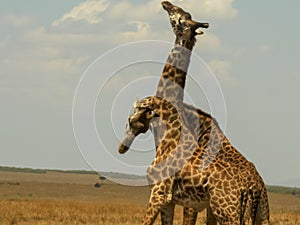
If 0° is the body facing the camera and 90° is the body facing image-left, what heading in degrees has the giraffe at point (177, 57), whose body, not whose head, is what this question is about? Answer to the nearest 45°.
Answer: approximately 90°
